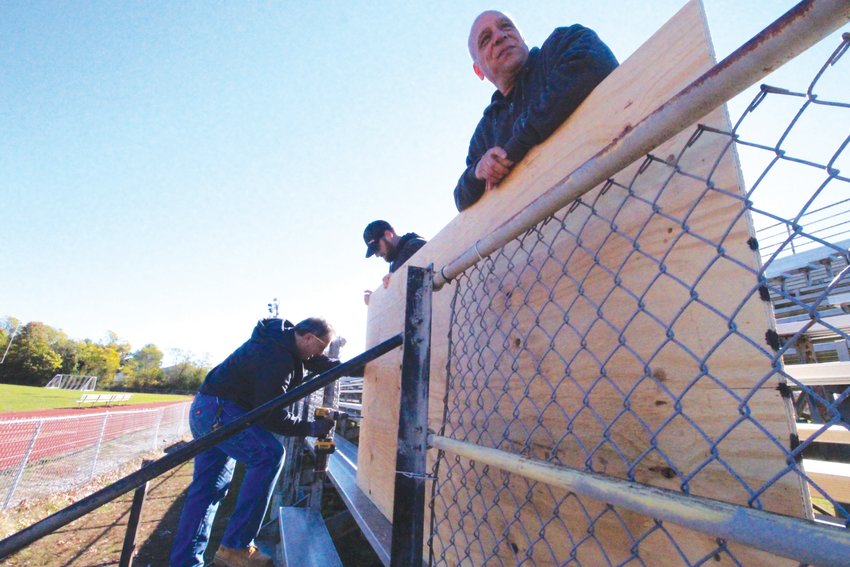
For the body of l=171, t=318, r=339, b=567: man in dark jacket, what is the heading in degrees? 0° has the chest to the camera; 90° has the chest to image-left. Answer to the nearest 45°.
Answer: approximately 270°

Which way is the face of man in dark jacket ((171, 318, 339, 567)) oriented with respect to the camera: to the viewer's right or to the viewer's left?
to the viewer's right

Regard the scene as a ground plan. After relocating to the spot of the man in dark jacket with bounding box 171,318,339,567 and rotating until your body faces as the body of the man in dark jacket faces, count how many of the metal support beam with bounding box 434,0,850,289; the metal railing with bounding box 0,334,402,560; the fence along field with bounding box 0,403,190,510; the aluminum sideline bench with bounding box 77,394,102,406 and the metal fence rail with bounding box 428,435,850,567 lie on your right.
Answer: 3

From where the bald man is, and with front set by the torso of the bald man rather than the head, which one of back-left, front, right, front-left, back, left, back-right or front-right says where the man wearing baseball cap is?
right

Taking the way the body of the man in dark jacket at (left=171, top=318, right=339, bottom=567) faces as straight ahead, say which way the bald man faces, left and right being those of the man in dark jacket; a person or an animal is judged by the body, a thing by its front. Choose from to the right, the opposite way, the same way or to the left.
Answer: the opposite way

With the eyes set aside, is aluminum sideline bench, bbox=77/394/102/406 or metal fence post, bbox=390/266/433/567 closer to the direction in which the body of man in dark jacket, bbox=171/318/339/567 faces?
the metal fence post

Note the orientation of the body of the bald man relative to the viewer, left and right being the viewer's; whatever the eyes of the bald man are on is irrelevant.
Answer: facing the viewer and to the left of the viewer

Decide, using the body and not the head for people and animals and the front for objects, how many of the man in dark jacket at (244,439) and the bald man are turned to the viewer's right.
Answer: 1
